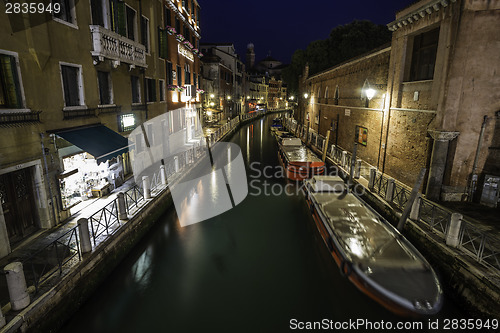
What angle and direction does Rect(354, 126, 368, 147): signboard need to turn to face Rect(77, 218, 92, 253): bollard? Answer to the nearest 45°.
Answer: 0° — it already faces it

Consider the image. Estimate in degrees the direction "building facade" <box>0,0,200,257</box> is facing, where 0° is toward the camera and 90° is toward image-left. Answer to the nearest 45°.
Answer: approximately 315°

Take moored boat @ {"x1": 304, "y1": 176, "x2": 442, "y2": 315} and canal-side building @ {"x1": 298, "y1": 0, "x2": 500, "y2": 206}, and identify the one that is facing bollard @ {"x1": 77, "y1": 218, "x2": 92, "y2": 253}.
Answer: the canal-side building

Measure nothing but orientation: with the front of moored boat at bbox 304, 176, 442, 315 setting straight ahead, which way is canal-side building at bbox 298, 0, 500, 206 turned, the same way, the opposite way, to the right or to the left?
to the right

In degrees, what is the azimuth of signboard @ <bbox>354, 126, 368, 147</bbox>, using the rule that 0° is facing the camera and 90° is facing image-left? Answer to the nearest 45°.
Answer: approximately 45°
